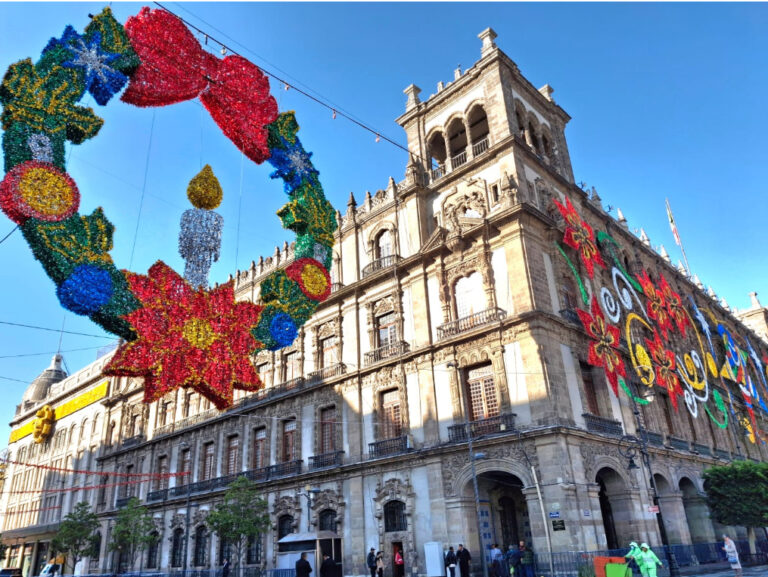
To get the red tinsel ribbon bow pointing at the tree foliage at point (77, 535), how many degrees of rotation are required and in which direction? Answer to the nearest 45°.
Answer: approximately 180°

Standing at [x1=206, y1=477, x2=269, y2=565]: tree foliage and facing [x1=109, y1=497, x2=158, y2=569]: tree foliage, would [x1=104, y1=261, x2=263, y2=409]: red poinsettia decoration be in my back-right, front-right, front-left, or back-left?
back-left

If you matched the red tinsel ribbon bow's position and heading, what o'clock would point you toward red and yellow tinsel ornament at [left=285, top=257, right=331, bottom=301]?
The red and yellow tinsel ornament is roughly at 8 o'clock from the red tinsel ribbon bow.

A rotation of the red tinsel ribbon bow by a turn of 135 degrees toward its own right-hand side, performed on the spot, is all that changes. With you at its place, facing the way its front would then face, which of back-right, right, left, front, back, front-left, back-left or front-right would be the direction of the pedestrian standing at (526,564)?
right

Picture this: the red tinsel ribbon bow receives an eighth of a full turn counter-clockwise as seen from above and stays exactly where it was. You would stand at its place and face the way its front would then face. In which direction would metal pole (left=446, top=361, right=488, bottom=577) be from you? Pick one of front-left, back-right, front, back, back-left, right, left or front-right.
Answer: left

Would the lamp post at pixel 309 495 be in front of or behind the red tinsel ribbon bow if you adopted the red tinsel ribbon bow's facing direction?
behind

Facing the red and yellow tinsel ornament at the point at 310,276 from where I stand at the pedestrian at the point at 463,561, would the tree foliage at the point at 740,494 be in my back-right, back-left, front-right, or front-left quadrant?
back-left

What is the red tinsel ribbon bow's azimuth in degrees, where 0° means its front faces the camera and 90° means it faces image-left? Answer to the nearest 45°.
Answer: approximately 0°

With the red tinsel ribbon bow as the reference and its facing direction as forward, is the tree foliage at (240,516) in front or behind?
behind
